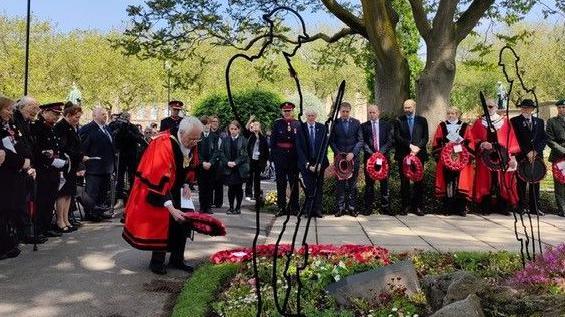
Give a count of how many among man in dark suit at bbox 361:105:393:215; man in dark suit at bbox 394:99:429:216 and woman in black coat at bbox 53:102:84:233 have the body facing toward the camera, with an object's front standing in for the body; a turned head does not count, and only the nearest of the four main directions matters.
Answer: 2

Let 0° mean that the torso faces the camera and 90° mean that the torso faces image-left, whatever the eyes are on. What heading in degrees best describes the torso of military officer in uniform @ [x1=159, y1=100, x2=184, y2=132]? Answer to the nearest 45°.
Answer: approximately 315°

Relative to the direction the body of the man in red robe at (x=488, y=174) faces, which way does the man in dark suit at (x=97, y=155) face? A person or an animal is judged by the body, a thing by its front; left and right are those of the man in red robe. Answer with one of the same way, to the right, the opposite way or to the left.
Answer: to the left

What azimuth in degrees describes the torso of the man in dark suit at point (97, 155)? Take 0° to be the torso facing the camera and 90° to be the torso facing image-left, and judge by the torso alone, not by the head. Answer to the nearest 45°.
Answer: approximately 315°

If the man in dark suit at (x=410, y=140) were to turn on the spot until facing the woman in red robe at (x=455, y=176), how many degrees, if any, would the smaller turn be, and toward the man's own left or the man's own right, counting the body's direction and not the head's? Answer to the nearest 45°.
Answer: approximately 90° to the man's own left

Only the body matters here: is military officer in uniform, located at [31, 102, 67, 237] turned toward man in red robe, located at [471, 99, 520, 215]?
yes

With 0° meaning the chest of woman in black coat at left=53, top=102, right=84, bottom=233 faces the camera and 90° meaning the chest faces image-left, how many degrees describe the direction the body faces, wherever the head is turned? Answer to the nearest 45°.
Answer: approximately 270°

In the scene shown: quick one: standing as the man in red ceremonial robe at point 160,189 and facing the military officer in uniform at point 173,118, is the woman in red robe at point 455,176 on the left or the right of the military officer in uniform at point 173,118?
right

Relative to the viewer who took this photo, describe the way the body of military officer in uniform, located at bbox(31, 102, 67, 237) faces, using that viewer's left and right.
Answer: facing to the right of the viewer

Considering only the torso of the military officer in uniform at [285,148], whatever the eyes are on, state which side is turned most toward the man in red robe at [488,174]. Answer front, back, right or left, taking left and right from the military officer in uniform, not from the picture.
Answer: left
